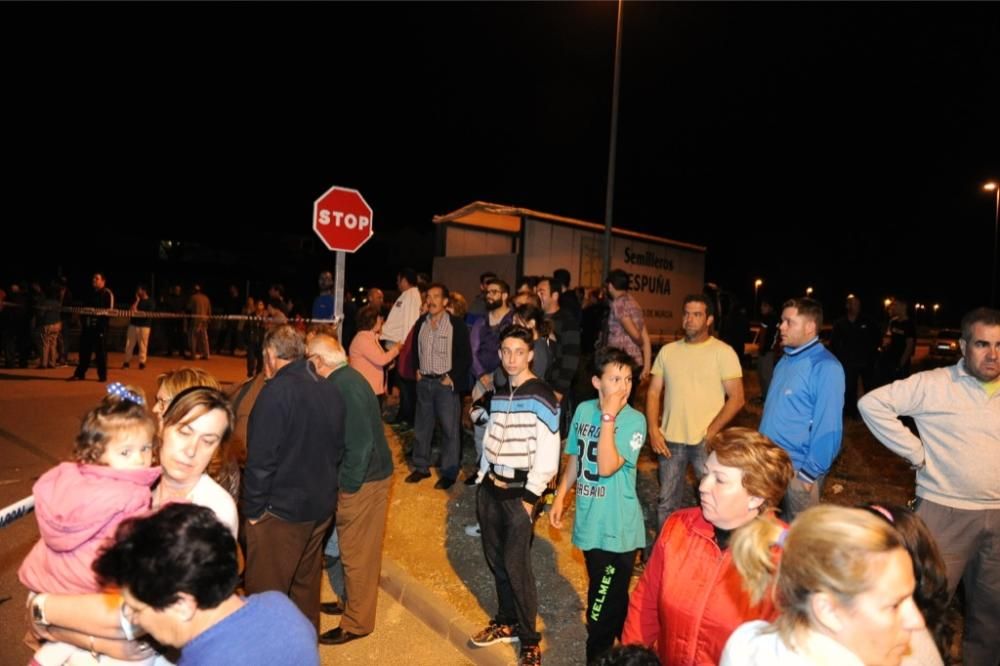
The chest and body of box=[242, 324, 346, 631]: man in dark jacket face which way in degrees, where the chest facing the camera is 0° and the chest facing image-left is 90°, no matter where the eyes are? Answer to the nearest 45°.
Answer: approximately 135°

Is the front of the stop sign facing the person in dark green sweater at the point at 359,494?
yes

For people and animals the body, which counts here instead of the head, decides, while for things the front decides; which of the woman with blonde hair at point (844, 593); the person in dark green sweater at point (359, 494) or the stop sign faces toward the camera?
the stop sign

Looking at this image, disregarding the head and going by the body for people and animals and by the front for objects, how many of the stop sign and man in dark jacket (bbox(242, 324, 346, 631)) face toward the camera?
1

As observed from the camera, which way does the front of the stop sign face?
facing the viewer

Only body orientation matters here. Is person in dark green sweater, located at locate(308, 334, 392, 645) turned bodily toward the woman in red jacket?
no

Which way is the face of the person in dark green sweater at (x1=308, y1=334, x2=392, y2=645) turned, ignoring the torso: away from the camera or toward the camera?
away from the camera

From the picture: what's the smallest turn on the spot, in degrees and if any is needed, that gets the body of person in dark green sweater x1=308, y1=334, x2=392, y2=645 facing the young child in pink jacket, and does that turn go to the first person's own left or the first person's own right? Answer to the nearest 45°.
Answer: approximately 45° to the first person's own left

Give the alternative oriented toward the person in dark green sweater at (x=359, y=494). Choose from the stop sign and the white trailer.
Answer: the stop sign

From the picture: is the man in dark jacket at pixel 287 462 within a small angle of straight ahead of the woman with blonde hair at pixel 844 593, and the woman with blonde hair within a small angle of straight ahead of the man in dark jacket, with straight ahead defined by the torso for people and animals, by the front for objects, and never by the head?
no

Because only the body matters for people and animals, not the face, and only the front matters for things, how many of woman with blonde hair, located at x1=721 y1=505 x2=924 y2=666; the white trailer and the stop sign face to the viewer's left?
0

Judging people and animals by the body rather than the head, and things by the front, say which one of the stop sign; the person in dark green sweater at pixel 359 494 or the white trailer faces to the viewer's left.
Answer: the person in dark green sweater

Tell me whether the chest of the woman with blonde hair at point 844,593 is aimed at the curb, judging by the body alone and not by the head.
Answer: no

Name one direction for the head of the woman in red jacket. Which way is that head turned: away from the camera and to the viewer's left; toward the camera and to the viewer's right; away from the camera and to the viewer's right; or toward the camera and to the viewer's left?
toward the camera and to the viewer's left

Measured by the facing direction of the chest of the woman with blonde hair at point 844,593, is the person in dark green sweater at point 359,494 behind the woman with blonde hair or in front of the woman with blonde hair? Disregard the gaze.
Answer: behind

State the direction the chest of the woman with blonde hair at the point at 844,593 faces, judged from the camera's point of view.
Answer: to the viewer's right

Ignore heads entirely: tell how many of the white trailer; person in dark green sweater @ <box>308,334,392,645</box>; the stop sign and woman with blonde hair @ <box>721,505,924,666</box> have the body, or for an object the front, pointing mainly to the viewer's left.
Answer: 1

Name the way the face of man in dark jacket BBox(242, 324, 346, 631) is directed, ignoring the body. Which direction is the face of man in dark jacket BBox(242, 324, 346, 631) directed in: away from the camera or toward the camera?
away from the camera
